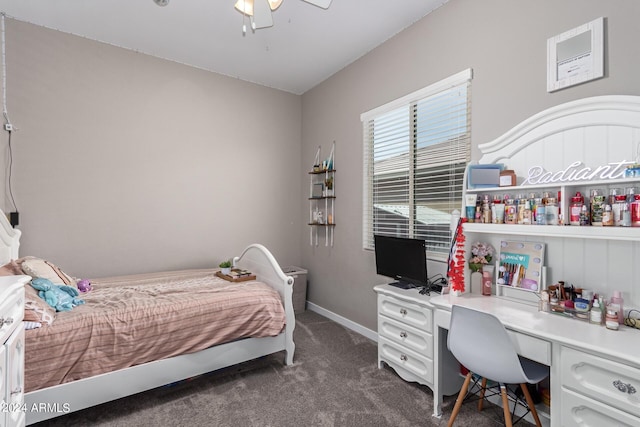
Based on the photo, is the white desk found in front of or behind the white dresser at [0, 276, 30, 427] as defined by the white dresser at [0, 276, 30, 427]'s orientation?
in front

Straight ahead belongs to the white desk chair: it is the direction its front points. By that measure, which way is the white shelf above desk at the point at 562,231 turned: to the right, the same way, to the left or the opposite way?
the opposite way

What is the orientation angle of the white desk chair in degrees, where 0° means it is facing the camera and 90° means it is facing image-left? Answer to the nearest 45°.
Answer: approximately 225°

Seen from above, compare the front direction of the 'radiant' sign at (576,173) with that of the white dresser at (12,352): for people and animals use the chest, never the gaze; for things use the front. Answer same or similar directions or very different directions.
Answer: very different directions

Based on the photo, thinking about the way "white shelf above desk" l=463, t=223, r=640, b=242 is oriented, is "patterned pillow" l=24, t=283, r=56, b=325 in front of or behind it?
in front

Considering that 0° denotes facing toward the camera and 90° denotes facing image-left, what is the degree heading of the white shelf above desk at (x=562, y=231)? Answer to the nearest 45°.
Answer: approximately 45°

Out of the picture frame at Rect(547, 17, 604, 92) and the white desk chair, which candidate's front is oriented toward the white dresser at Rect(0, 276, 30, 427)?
the picture frame

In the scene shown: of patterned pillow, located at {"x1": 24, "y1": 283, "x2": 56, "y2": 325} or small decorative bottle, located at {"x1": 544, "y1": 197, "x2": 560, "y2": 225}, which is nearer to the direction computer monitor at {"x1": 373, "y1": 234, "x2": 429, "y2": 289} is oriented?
the patterned pillow

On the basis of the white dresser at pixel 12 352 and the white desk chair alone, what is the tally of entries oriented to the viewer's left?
0

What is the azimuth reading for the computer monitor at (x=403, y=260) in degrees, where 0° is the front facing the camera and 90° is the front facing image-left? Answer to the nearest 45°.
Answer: approximately 45°
